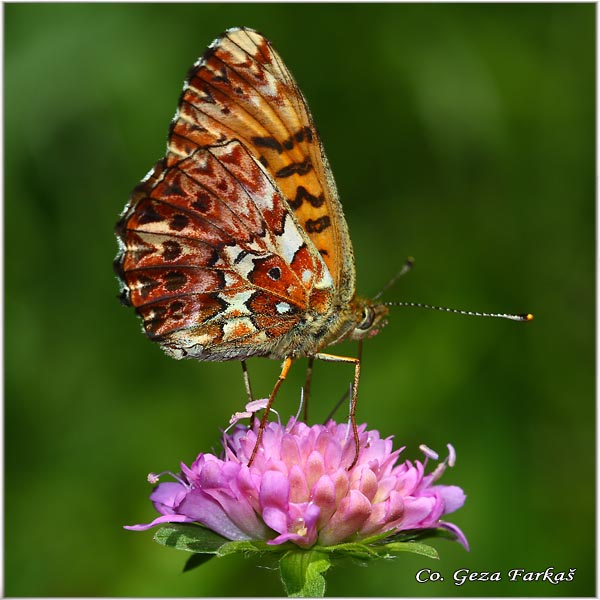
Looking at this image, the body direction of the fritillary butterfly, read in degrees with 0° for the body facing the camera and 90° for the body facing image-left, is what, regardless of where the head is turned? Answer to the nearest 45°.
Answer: approximately 270°
